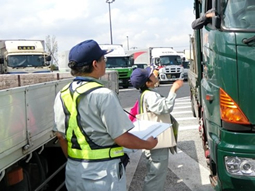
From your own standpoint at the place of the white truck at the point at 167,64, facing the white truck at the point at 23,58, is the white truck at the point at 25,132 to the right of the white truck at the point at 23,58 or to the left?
left

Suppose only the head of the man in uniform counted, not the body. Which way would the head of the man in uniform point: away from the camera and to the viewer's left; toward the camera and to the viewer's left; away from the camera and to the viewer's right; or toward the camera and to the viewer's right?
away from the camera and to the viewer's right

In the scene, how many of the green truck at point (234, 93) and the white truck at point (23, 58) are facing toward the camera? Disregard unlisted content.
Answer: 2

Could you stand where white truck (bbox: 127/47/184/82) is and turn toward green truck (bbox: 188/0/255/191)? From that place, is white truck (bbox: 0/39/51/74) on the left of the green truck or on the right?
right

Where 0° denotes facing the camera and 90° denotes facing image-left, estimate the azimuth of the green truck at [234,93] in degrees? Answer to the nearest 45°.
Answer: approximately 0°

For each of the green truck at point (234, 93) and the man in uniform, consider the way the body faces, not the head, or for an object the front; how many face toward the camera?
1

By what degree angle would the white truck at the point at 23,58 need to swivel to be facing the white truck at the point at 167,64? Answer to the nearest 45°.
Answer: approximately 135° to its left

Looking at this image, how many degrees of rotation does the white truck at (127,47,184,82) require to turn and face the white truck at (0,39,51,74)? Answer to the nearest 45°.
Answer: approximately 90° to its right

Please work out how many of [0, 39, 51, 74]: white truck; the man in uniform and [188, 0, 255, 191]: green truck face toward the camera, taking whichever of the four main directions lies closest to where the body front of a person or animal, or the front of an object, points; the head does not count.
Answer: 2

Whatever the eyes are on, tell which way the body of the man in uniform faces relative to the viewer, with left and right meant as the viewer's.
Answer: facing away from the viewer and to the right of the viewer

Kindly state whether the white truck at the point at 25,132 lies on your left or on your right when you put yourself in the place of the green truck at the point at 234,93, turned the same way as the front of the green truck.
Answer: on your right
